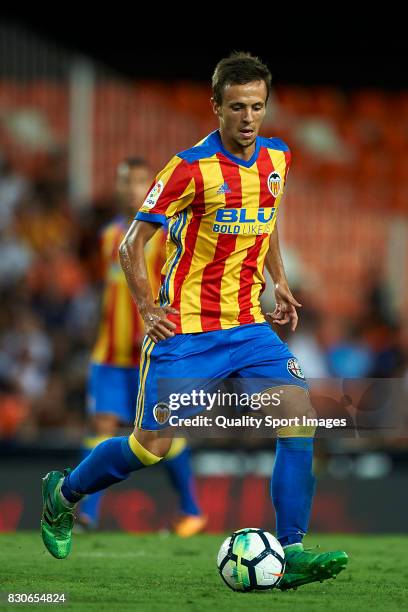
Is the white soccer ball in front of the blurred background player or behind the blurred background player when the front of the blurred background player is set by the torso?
in front

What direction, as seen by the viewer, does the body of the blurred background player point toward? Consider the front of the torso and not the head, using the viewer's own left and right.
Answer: facing the viewer and to the right of the viewer
